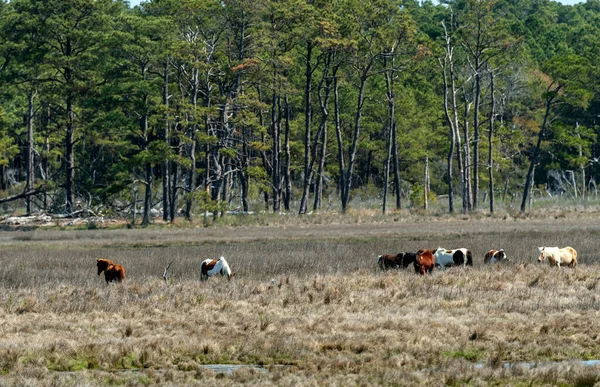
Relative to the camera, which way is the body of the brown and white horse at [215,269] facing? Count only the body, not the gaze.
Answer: to the viewer's right

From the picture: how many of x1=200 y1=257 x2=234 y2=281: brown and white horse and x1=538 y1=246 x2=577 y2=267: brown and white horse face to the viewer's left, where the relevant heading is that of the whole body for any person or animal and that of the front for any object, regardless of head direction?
1

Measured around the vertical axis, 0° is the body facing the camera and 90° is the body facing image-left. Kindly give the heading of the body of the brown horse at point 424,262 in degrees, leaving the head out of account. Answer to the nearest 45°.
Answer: approximately 45°

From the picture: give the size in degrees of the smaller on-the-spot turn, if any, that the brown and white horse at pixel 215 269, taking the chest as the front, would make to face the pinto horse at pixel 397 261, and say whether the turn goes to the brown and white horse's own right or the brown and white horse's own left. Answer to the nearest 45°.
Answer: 0° — it already faces it

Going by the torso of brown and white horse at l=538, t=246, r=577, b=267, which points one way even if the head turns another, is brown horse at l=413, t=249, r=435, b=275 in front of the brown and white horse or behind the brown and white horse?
in front

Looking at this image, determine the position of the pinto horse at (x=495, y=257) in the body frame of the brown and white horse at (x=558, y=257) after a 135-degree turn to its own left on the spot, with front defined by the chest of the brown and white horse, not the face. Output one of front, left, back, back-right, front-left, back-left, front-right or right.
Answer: back-right

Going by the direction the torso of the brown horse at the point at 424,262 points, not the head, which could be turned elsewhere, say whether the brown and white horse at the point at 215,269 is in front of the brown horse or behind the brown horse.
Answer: in front

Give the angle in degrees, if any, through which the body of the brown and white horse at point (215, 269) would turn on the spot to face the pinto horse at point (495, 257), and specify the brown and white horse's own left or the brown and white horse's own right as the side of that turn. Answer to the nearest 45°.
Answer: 0° — it already faces it

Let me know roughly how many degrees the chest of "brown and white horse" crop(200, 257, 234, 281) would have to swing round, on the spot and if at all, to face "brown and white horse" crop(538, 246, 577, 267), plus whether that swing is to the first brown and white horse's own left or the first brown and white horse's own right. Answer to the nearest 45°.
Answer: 0° — it already faces it

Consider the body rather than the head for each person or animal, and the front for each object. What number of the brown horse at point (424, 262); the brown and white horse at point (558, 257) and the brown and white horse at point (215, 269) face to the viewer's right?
1

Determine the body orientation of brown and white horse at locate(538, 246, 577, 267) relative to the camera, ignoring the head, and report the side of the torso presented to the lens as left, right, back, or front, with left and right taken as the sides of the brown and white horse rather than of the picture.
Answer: left

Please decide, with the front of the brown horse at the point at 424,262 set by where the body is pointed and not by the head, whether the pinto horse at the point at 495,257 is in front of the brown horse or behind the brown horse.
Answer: behind
